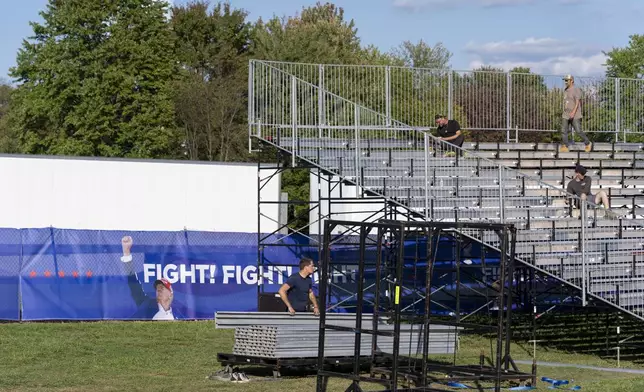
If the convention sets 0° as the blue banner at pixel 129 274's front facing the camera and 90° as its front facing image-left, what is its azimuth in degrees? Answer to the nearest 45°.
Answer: approximately 0°

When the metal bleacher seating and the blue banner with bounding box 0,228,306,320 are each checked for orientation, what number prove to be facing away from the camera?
0

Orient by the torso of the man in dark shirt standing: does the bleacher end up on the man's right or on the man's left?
on the man's left

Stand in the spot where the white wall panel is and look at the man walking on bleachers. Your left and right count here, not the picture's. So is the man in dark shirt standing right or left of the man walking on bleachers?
right

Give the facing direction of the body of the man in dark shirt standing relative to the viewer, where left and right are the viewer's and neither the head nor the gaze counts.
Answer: facing the viewer and to the right of the viewer

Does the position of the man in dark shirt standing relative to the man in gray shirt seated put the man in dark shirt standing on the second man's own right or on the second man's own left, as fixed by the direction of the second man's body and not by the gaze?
on the second man's own right

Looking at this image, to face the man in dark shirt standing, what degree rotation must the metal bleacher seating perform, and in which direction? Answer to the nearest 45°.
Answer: approximately 90° to its right
